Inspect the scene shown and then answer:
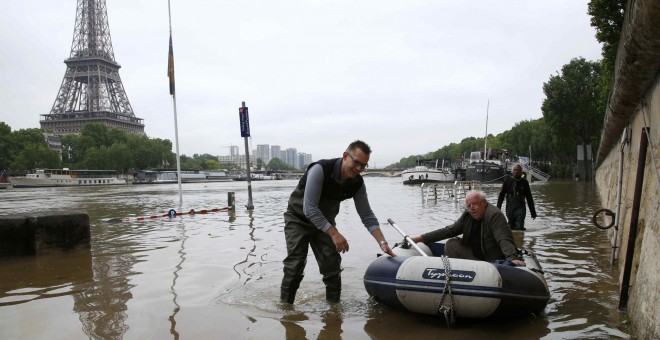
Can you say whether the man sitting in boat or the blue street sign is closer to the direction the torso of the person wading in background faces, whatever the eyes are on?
the man sitting in boat

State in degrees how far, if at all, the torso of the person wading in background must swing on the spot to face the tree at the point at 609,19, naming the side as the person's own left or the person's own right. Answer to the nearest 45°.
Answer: approximately 180°

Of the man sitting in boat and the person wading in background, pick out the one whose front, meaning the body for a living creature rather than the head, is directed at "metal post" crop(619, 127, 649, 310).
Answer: the person wading in background

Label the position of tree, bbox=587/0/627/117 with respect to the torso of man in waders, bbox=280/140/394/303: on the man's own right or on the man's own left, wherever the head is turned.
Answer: on the man's own left

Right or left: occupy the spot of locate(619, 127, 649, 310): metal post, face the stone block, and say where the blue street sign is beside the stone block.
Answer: right

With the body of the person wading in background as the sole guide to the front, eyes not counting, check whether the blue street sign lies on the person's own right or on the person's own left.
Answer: on the person's own right

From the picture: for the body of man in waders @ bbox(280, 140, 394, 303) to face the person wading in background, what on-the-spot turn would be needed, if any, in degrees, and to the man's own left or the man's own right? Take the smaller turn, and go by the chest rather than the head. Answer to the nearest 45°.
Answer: approximately 90° to the man's own left

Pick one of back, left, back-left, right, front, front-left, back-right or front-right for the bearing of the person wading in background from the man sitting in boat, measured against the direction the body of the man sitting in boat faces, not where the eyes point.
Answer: back-right

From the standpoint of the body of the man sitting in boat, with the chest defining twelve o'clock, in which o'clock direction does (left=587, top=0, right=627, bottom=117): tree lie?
The tree is roughly at 5 o'clock from the man sitting in boat.
